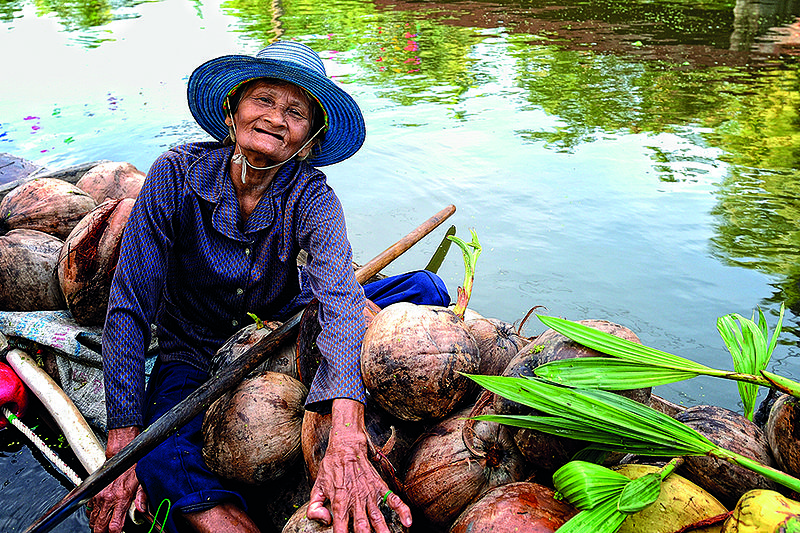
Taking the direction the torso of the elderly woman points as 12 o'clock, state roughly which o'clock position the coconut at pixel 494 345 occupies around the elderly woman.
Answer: The coconut is roughly at 10 o'clock from the elderly woman.

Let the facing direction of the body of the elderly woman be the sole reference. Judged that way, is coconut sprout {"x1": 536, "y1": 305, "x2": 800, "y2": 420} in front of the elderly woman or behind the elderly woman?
in front

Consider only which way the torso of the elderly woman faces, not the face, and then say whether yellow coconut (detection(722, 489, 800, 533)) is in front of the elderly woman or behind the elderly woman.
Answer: in front

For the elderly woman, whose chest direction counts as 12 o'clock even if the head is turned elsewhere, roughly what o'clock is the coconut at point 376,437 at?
The coconut is roughly at 11 o'clock from the elderly woman.

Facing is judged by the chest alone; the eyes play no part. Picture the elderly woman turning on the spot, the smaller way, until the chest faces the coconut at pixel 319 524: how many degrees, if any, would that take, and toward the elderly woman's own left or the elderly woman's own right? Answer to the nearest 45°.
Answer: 0° — they already face it

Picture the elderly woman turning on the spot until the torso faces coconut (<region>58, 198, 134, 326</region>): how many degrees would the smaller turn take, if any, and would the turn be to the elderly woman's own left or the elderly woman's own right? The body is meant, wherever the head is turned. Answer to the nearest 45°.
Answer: approximately 135° to the elderly woman's own right

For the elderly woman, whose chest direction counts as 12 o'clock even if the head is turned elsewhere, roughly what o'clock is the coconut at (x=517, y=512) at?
The coconut is roughly at 11 o'clock from the elderly woman.

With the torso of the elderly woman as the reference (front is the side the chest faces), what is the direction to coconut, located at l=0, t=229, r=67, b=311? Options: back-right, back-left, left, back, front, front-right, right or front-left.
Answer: back-right

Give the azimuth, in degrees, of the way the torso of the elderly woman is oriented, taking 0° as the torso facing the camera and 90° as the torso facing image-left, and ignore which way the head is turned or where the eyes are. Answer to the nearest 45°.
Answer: approximately 0°

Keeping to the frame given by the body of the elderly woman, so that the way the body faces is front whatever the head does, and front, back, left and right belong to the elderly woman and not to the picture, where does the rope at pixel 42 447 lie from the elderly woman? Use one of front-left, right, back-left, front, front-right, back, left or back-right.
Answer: right
